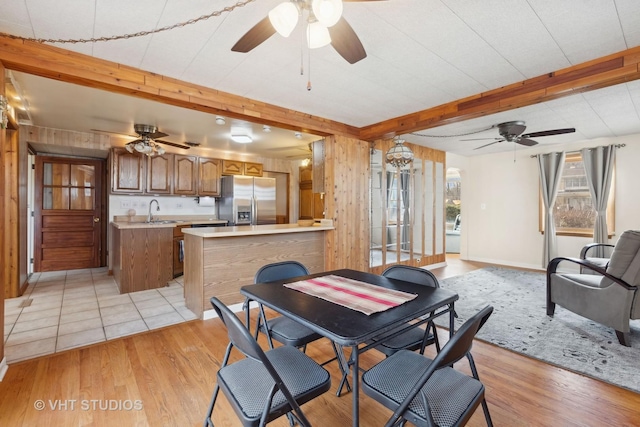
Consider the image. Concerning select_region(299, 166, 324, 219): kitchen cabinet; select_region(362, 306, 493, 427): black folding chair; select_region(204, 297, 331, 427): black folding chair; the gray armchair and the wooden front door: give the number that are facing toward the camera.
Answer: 2

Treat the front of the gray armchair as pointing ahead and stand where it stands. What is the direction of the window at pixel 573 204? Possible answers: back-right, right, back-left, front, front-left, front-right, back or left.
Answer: front-right

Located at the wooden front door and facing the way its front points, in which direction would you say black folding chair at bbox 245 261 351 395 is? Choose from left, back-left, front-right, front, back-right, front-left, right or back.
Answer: front

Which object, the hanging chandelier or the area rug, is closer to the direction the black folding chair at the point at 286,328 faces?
the area rug

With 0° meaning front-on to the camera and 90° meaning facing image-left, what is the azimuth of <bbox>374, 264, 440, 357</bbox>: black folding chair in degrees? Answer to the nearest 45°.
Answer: approximately 45°

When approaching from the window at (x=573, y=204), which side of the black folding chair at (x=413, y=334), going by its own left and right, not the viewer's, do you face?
back

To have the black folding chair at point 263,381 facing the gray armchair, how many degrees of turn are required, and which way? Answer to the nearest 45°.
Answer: approximately 45° to its right

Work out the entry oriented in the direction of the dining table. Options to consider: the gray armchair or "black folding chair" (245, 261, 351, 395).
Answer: the black folding chair

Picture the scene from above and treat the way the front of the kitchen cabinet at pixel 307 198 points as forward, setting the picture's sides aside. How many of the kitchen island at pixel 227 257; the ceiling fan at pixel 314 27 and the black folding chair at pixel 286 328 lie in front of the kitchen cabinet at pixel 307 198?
3

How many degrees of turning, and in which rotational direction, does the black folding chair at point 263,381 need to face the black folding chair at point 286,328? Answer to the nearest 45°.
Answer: approximately 45° to its left

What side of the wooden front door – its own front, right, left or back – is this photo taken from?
front

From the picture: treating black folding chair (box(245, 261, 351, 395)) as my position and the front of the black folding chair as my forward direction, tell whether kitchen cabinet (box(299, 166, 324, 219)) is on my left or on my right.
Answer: on my left

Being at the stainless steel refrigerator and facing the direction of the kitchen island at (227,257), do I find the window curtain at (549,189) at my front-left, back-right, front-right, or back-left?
front-left

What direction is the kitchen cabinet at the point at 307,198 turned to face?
toward the camera

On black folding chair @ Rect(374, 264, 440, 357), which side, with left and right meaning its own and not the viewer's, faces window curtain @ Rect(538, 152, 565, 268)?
back

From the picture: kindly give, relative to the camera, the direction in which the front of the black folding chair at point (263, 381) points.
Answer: facing away from the viewer and to the right of the viewer

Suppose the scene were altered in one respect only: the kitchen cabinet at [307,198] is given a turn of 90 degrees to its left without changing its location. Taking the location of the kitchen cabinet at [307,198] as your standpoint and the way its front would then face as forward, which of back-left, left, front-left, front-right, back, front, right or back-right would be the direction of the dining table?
right

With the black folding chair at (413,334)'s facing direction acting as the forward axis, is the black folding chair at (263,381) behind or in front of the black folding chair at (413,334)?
in front
